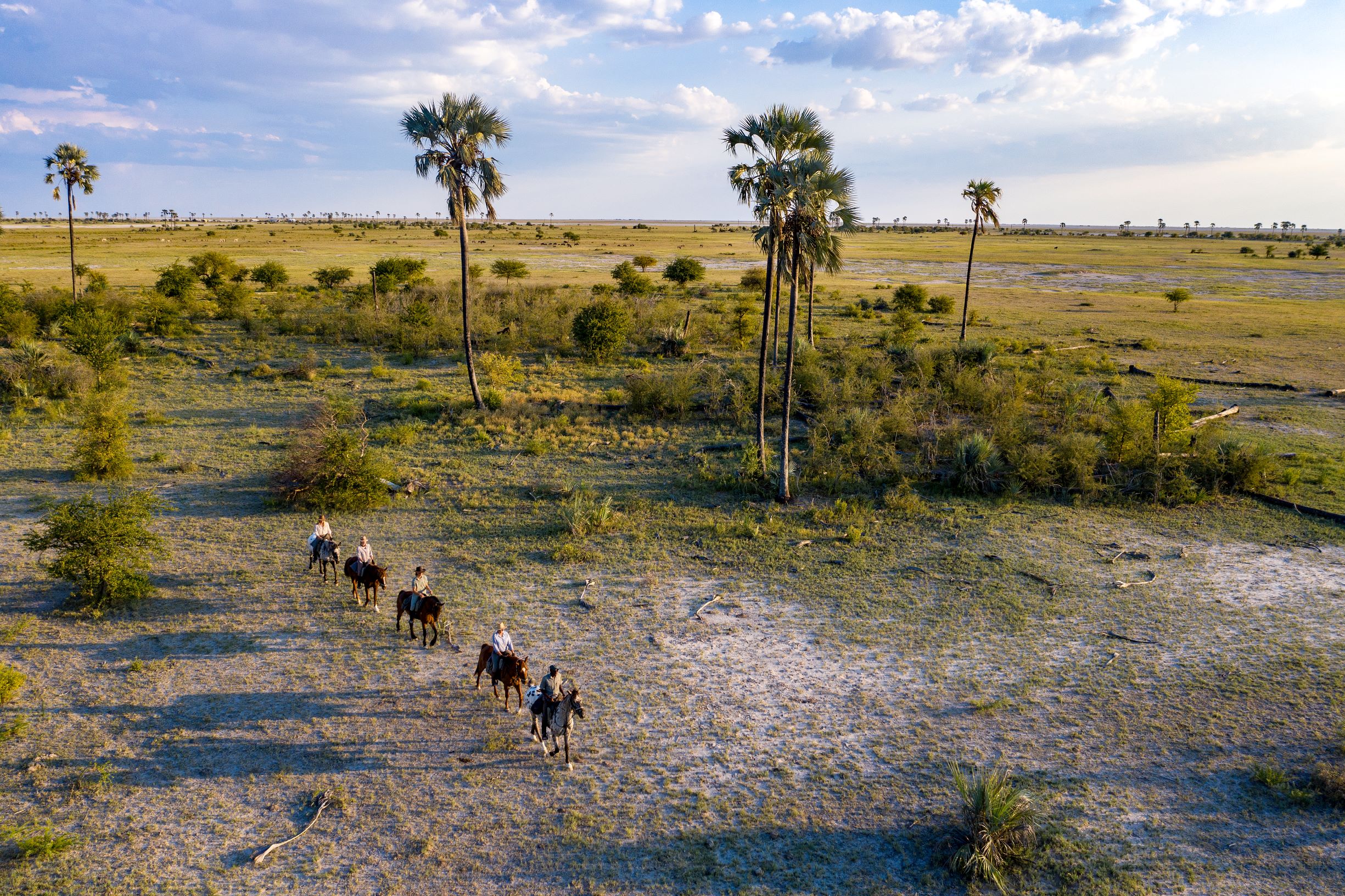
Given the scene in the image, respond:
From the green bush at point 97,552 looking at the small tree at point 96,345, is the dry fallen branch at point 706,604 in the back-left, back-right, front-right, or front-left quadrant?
back-right

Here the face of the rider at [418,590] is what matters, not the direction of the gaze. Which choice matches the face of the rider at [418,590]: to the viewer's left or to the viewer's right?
to the viewer's right

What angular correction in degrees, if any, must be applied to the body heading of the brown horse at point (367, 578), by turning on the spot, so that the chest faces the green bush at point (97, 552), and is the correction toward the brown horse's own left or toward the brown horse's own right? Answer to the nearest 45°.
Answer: approximately 135° to the brown horse's own right

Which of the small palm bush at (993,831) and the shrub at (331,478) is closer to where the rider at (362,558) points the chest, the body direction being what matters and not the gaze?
the small palm bush

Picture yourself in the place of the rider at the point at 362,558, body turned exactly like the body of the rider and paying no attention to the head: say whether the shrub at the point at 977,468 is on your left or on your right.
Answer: on your left

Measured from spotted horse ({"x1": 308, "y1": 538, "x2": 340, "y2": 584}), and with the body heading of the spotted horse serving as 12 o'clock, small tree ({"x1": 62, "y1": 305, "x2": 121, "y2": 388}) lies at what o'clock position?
The small tree is roughly at 7 o'clock from the spotted horse.

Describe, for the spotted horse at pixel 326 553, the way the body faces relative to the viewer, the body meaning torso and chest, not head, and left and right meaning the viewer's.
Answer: facing the viewer and to the right of the viewer

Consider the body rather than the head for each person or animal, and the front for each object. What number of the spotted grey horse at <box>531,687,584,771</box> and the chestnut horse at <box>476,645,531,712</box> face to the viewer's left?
0
